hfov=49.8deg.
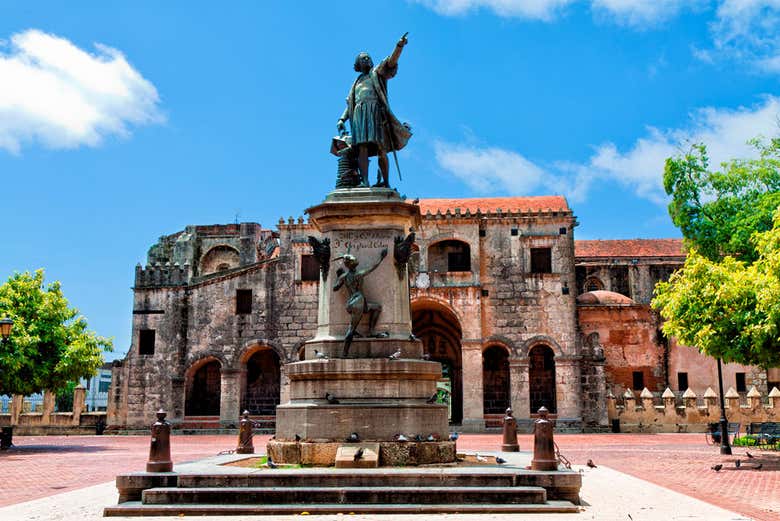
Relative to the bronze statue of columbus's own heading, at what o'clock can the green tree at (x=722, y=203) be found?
The green tree is roughly at 7 o'clock from the bronze statue of columbus.

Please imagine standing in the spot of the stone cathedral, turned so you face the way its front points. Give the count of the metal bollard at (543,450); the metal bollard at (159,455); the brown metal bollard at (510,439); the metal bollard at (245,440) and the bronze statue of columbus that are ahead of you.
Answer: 5

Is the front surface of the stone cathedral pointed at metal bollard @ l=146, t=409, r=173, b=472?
yes

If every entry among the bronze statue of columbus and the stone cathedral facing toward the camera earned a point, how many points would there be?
2

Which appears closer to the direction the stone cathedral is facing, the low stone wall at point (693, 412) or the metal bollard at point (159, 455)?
the metal bollard

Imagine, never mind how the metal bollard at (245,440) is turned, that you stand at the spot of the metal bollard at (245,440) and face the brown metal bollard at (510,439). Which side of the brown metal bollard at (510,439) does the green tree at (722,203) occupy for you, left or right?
left

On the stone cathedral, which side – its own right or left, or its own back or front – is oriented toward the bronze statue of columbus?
front

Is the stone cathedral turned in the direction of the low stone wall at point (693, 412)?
no

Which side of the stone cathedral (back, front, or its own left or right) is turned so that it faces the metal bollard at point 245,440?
front

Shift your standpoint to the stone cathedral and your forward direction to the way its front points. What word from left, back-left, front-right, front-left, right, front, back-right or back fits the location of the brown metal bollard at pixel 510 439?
front

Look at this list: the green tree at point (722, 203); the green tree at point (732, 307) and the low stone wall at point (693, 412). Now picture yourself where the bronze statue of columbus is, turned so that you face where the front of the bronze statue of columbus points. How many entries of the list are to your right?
0

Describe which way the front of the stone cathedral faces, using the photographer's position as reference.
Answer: facing the viewer

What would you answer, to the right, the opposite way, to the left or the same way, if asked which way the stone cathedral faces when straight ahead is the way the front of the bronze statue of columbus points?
the same way

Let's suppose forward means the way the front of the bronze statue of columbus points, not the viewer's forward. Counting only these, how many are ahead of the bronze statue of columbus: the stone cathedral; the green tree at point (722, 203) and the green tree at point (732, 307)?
0

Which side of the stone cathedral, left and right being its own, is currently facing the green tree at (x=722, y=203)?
left
